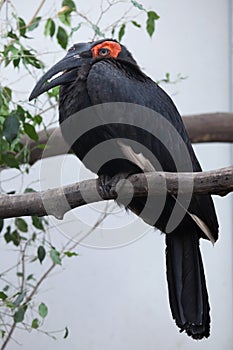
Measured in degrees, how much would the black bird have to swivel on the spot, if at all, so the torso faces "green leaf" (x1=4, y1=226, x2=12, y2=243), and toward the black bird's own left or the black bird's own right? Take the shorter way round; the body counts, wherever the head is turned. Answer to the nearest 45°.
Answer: approximately 45° to the black bird's own right
